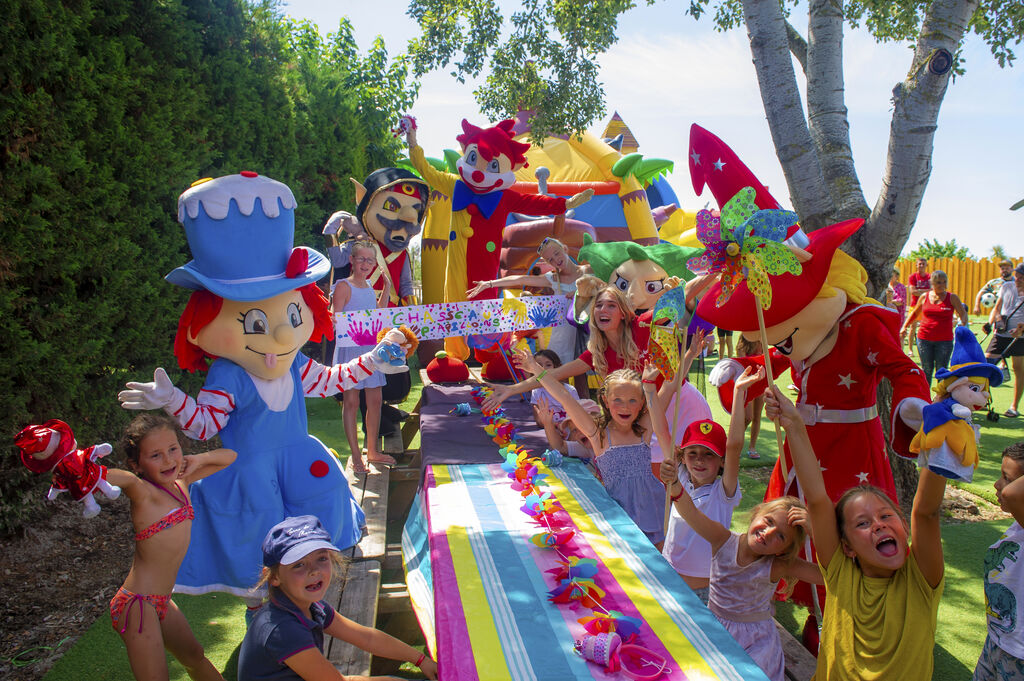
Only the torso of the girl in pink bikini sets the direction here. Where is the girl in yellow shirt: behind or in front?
in front

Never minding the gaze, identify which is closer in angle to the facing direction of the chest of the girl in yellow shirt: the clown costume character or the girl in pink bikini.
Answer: the girl in pink bikini

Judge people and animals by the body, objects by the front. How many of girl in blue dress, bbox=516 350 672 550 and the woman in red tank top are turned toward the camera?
2

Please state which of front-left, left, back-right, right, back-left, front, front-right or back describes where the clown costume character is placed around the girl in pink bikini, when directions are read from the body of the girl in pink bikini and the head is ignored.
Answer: left

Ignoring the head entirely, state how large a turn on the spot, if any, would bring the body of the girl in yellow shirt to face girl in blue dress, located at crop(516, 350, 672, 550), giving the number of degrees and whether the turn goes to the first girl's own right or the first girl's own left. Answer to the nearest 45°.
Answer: approximately 135° to the first girl's own right

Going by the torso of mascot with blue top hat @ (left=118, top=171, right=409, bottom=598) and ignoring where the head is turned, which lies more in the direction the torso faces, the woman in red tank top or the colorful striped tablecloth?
the colorful striped tablecloth

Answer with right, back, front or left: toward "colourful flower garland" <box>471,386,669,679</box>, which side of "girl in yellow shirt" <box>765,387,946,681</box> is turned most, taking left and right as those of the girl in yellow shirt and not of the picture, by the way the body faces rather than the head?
right

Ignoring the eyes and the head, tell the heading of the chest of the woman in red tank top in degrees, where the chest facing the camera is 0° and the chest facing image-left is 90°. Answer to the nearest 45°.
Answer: approximately 0°
